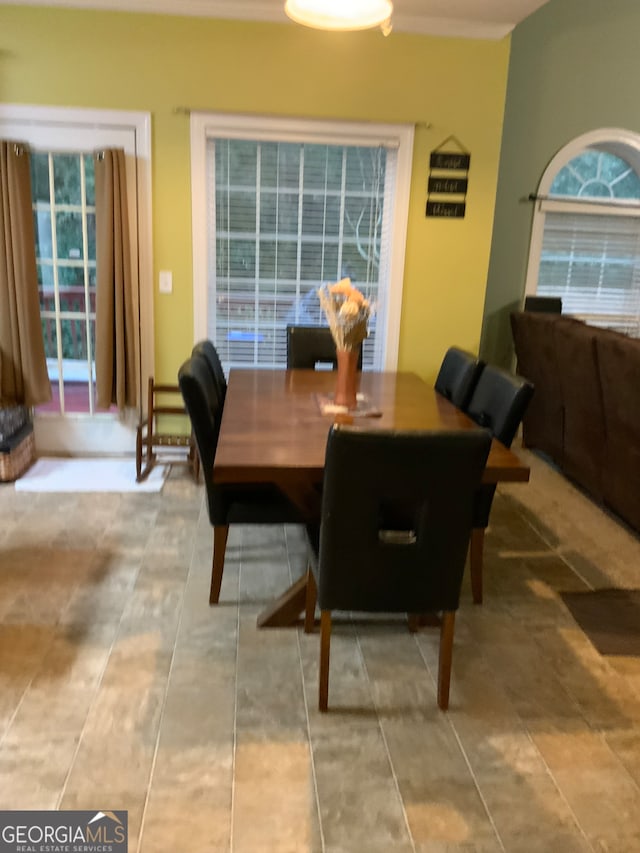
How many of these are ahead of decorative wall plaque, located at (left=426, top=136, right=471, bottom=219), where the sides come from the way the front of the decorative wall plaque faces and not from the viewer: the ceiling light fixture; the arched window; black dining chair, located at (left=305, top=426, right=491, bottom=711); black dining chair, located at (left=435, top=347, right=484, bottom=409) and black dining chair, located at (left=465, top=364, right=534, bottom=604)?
4

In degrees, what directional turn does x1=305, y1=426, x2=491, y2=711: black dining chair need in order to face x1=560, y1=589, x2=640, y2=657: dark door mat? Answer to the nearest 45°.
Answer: approximately 45° to its right

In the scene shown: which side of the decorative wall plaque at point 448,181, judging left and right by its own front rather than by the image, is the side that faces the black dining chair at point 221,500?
front

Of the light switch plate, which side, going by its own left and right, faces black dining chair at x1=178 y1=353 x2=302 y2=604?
front

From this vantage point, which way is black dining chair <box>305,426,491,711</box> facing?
away from the camera

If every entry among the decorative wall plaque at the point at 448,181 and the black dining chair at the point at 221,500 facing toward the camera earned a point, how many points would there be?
1

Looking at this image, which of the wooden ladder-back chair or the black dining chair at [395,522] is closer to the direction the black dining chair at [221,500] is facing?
the black dining chair

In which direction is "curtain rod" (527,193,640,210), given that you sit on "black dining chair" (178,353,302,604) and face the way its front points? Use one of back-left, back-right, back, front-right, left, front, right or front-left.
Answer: front-left

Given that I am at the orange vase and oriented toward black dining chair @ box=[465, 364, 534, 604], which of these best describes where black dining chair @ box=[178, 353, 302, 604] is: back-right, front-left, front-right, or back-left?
back-right

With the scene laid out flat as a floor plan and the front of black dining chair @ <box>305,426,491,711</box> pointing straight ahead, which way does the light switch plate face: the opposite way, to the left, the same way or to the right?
the opposite way

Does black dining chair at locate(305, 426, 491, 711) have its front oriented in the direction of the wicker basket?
no

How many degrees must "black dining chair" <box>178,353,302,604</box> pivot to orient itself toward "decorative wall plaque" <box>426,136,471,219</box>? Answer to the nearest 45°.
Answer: approximately 45° to its left

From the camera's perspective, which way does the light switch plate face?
toward the camera

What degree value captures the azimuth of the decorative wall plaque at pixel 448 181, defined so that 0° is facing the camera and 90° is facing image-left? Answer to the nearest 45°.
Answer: approximately 0°

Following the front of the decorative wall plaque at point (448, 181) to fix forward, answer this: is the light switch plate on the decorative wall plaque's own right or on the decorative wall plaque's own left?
on the decorative wall plaque's own right

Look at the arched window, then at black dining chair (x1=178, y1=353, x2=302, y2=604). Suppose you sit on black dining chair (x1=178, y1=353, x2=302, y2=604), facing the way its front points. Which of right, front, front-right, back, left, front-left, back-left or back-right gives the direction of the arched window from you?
front-left

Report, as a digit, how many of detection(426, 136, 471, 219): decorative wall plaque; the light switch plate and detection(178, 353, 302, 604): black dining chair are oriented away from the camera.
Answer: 0

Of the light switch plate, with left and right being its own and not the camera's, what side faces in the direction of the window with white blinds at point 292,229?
left

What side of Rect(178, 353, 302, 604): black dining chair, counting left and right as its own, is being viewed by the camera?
right

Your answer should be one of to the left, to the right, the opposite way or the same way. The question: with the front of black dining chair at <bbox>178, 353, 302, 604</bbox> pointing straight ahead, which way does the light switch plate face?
to the right

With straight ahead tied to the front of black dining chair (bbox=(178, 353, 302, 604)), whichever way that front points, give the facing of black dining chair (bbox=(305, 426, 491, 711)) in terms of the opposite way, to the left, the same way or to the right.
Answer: to the left

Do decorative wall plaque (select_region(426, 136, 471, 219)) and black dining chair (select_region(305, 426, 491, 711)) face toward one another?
yes

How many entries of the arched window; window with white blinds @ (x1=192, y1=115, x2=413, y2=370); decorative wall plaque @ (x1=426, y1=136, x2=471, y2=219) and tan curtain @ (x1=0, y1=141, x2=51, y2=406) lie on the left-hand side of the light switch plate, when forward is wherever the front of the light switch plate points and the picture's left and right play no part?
3
